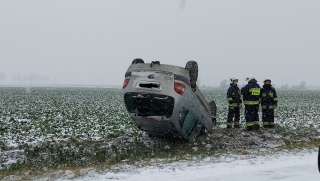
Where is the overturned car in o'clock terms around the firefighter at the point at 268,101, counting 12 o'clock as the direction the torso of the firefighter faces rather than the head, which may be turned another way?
The overturned car is roughly at 1 o'clock from the firefighter.

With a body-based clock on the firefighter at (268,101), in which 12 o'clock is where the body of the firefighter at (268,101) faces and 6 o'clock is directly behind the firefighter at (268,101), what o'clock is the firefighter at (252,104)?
the firefighter at (252,104) is roughly at 1 o'clock from the firefighter at (268,101).

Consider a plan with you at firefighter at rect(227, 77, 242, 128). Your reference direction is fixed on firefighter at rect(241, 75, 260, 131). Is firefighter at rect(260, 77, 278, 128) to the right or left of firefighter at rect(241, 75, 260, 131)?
left
